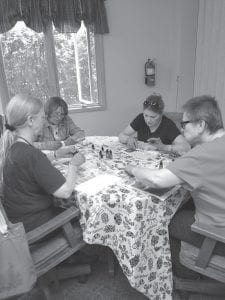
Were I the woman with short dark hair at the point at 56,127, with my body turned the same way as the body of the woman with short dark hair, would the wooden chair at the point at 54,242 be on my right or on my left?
on my right

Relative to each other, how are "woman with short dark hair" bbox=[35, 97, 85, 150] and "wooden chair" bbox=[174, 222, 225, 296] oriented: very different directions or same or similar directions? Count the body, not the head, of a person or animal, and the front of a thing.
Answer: very different directions

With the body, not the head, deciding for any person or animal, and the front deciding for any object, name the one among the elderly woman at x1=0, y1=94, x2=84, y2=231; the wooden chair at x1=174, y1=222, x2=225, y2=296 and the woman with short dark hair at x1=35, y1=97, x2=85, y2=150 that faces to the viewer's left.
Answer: the wooden chair

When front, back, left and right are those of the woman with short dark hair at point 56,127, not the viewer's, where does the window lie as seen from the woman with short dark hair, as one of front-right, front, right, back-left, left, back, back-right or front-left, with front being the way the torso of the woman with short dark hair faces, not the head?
back-left

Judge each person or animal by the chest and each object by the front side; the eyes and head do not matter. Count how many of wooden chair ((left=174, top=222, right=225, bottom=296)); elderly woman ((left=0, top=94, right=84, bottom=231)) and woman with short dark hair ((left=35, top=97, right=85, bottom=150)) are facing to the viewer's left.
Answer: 1

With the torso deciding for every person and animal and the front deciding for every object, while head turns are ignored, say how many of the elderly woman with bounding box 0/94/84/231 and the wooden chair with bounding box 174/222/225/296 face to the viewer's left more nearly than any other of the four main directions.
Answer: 1

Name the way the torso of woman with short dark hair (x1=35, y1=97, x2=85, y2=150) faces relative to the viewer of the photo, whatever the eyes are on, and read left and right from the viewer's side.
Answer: facing the viewer and to the right of the viewer

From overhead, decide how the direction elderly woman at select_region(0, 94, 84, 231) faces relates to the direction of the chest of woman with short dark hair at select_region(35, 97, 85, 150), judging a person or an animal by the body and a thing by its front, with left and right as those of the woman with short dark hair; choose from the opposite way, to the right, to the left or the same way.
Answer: to the left

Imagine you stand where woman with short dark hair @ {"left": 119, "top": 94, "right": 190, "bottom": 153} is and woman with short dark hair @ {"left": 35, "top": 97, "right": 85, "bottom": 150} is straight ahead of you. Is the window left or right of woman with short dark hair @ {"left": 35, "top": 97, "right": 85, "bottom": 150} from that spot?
right

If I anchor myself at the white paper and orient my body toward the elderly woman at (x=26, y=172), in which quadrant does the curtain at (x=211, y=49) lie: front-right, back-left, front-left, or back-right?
back-right

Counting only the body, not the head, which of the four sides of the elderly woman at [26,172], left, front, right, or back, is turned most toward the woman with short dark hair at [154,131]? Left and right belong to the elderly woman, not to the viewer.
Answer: front

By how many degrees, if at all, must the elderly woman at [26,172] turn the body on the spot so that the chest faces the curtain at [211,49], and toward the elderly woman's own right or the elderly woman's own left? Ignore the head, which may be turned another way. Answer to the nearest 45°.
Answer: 0° — they already face it

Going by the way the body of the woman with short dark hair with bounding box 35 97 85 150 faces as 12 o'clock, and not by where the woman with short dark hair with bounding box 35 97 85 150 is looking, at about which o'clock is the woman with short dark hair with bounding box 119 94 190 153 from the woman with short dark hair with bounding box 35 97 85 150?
the woman with short dark hair with bounding box 119 94 190 153 is roughly at 11 o'clock from the woman with short dark hair with bounding box 35 97 85 150.

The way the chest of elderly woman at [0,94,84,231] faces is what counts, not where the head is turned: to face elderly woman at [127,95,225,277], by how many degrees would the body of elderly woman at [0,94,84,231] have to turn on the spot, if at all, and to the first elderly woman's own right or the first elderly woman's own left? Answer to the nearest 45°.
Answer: approximately 45° to the first elderly woman's own right

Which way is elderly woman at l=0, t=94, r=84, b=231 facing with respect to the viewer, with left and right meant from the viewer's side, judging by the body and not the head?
facing away from the viewer and to the right of the viewer

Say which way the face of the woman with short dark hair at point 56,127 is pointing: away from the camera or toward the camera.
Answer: toward the camera

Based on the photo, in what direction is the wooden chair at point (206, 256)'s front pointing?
to the viewer's left

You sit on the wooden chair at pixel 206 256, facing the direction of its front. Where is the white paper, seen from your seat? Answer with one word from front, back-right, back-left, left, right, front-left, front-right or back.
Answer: front

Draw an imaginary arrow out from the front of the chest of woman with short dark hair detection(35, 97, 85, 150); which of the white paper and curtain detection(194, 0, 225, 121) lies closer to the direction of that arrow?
the white paper
